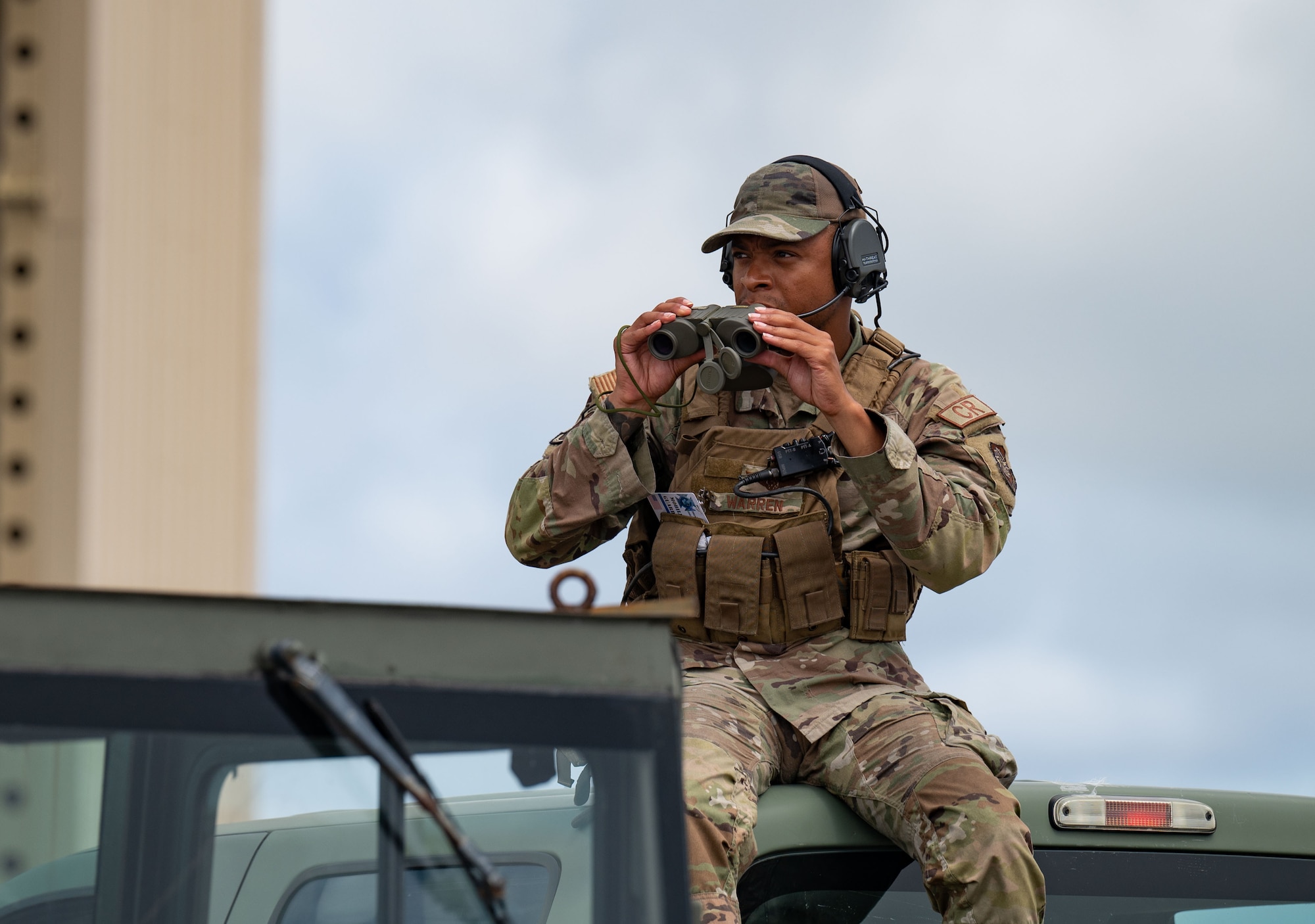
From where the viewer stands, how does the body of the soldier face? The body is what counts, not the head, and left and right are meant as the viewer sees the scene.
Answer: facing the viewer and to the left of the viewer

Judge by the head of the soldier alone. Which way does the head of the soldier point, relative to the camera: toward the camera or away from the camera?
toward the camera
